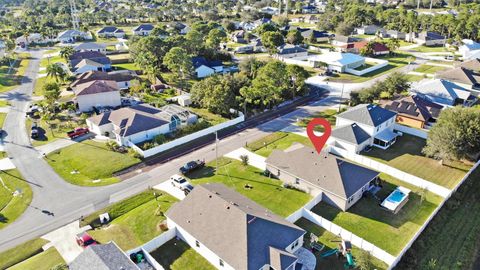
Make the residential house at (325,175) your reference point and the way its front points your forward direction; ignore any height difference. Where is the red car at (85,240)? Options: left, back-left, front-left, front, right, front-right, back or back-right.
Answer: left

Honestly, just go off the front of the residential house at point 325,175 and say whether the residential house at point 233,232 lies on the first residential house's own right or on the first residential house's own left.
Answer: on the first residential house's own left

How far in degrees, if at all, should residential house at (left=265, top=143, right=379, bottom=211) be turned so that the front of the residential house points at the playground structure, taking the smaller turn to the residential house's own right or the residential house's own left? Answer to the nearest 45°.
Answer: approximately 135° to the residential house's own left

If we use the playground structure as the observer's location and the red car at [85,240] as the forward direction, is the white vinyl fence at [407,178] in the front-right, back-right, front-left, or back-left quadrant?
back-right

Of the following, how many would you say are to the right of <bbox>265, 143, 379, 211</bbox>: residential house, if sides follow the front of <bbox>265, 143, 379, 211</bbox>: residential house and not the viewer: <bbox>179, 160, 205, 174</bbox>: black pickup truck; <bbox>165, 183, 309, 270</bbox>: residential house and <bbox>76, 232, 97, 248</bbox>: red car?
0

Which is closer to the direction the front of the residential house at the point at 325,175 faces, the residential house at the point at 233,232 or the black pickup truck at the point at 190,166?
the black pickup truck

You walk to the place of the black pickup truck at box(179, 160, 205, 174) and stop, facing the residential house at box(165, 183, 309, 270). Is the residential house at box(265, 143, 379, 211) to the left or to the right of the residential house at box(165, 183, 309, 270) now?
left

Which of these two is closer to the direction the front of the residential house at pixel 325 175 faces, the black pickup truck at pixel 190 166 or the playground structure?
the black pickup truck

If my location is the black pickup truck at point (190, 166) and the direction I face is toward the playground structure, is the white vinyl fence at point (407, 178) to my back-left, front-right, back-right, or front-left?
front-left

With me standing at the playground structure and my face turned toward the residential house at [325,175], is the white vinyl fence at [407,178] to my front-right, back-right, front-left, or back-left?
front-right

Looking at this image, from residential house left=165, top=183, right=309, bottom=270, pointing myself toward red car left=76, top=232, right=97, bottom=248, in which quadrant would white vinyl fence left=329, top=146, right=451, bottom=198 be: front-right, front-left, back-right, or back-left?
back-right

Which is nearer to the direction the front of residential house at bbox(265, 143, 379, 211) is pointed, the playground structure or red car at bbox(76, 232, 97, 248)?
the red car

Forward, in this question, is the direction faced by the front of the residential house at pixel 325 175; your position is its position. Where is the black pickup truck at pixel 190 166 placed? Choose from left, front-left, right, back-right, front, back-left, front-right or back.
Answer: front-left

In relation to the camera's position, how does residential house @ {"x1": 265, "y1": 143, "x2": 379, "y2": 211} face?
facing away from the viewer and to the left of the viewer

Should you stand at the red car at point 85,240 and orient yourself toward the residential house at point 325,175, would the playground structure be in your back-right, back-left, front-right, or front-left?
front-right
